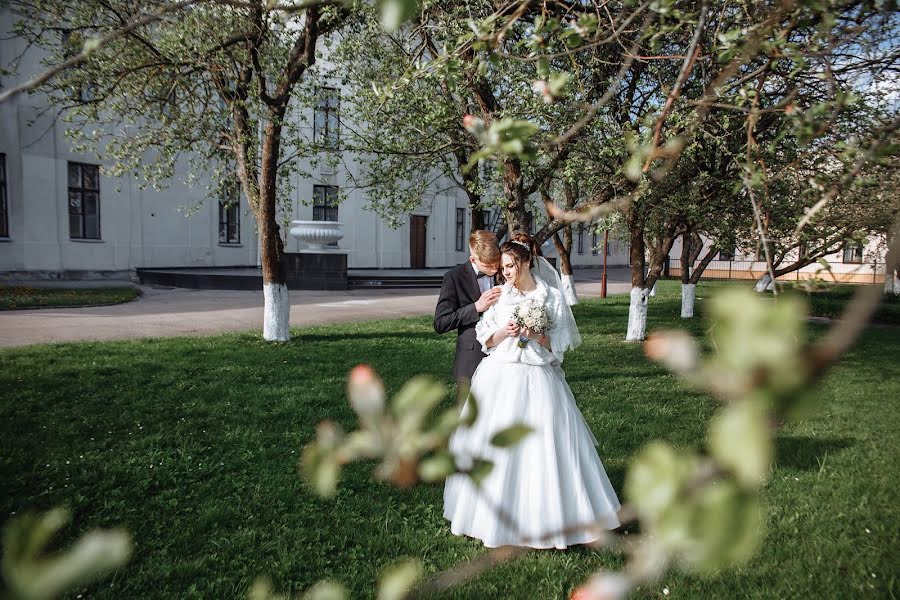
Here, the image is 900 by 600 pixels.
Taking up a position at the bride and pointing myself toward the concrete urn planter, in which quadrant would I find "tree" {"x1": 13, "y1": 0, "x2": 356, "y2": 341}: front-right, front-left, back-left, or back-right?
front-left

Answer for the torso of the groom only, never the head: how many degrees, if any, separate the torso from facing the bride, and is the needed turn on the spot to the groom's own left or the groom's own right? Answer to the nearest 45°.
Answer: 0° — they already face them

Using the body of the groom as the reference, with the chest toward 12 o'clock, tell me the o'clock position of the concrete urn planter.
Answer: The concrete urn planter is roughly at 7 o'clock from the groom.

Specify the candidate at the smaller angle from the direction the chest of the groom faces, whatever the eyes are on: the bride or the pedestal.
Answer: the bride

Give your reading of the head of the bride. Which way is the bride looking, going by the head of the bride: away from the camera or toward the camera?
toward the camera

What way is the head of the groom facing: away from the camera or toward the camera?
toward the camera

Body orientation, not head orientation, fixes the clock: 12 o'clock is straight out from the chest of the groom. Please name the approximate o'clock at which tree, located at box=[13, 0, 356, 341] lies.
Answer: The tree is roughly at 6 o'clock from the groom.

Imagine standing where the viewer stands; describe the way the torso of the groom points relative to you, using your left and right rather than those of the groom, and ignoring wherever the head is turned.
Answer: facing the viewer and to the right of the viewer

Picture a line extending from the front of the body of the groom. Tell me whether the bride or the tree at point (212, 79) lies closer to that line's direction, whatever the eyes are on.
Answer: the bride

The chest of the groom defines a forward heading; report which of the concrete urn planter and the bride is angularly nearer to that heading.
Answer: the bride

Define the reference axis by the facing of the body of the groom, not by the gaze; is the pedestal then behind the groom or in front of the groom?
behind
